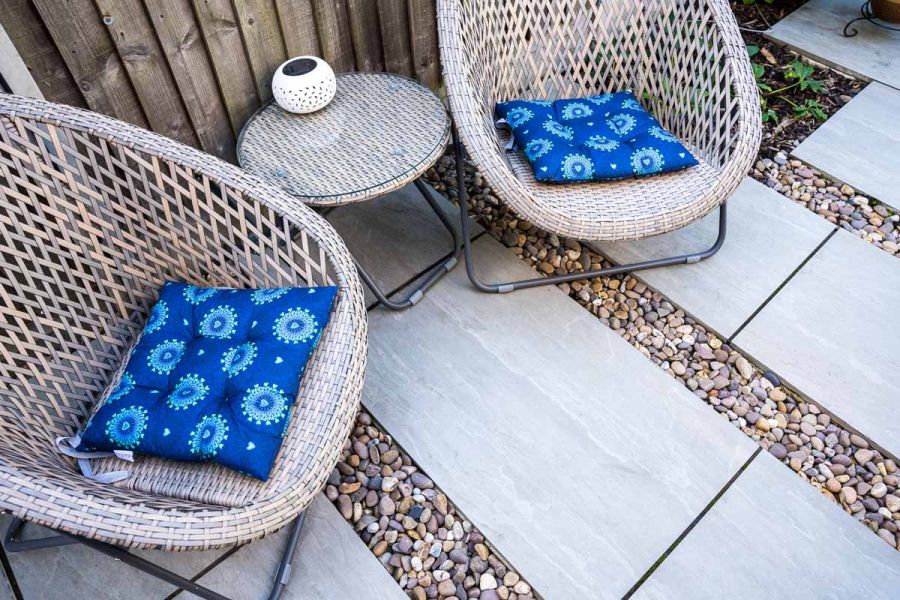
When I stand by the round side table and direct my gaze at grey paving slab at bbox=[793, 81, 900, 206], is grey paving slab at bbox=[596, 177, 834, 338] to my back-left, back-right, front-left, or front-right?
front-right

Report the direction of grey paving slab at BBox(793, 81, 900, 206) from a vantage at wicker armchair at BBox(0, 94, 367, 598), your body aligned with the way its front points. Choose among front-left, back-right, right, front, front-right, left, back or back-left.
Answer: front-left

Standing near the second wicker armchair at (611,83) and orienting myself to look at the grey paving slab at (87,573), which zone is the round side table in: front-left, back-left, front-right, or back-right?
front-right

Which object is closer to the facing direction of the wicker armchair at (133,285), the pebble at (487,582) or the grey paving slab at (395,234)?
the pebble

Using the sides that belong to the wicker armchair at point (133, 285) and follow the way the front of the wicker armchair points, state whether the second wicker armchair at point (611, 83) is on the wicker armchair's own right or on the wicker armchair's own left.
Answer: on the wicker armchair's own left

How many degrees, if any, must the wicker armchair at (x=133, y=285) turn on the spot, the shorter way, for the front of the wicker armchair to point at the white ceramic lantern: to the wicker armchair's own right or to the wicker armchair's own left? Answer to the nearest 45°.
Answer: approximately 90° to the wicker armchair's own left

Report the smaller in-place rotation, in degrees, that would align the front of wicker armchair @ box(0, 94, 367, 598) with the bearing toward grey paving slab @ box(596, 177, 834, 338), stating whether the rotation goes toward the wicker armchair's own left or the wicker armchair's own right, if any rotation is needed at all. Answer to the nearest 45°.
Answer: approximately 45° to the wicker armchair's own left

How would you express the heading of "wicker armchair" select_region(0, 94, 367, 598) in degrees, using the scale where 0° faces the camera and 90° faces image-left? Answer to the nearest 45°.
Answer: approximately 315°
